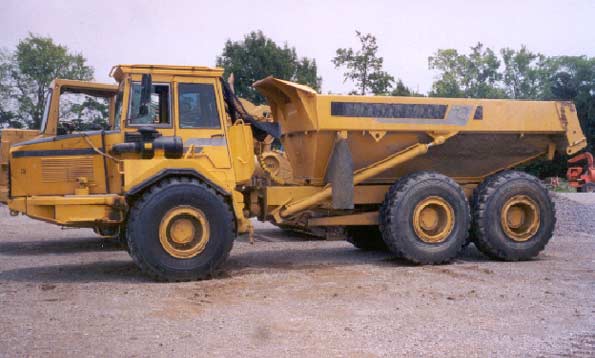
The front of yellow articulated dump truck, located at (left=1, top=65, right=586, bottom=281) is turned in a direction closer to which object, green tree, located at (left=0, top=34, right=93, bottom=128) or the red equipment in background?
the green tree

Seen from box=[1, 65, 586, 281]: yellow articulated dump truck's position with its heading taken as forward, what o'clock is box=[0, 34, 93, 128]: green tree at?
The green tree is roughly at 2 o'clock from the yellow articulated dump truck.

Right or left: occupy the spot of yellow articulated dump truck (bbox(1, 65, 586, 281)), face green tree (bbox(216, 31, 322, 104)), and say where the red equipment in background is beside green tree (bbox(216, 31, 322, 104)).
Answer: right

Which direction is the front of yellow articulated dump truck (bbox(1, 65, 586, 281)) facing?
to the viewer's left

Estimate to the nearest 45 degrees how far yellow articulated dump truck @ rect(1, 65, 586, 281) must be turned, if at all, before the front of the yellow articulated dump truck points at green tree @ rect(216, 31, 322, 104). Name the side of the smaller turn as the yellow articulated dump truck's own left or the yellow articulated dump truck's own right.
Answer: approximately 90° to the yellow articulated dump truck's own right
